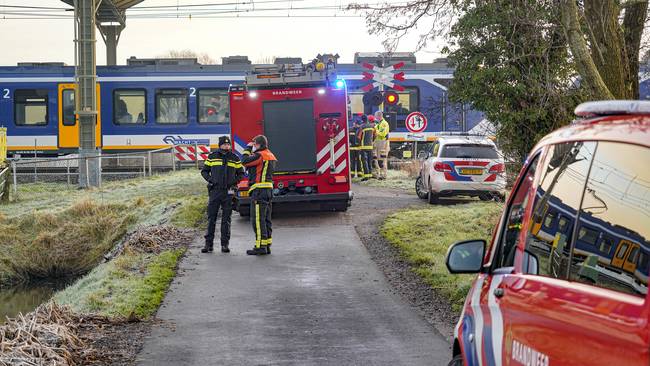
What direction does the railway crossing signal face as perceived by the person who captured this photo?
facing the viewer

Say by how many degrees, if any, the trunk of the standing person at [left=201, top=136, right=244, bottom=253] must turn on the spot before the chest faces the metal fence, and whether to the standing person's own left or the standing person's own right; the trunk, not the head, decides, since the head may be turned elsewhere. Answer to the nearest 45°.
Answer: approximately 180°

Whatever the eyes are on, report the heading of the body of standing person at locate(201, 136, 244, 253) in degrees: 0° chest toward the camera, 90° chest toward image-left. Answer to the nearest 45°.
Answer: approximately 0°

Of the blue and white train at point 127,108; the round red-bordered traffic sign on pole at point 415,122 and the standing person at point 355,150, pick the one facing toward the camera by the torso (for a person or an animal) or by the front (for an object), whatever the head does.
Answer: the round red-bordered traffic sign on pole

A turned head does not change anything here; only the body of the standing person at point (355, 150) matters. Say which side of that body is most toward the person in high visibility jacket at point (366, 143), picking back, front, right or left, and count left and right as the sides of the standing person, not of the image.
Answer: right

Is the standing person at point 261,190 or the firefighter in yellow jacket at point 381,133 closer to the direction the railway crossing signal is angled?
the standing person

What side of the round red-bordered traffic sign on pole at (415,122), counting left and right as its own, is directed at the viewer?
front

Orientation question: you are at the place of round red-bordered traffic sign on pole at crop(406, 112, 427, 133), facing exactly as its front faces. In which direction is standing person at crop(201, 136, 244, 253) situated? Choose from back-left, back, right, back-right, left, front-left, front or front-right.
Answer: front

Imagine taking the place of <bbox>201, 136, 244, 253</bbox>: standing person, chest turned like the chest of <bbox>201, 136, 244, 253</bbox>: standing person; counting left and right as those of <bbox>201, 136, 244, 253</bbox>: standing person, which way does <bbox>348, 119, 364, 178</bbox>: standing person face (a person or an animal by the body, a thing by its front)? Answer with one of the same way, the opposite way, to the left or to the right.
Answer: to the left

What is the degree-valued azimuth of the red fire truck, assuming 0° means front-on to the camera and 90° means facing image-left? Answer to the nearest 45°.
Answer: approximately 180°
